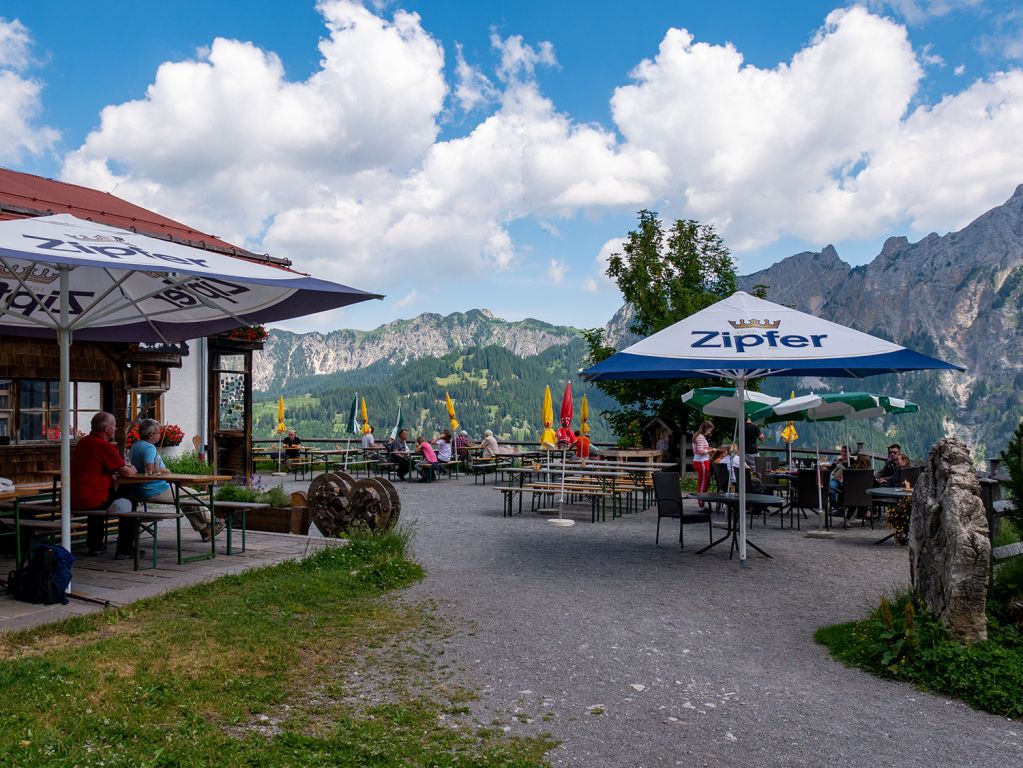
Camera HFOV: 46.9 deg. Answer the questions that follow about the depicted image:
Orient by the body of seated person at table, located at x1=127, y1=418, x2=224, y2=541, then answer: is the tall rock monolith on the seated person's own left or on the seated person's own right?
on the seated person's own right

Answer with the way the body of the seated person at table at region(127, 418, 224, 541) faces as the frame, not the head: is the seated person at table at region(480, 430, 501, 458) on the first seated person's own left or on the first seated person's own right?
on the first seated person's own left

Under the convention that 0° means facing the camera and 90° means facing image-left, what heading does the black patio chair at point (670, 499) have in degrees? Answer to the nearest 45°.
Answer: approximately 225°

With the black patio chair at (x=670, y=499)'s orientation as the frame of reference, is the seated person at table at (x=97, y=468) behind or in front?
behind

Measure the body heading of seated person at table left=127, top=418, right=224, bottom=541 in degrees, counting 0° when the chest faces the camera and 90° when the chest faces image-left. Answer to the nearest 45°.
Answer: approximately 270°

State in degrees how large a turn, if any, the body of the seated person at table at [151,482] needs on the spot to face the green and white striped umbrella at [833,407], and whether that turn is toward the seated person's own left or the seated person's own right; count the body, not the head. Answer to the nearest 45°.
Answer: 0° — they already face it
